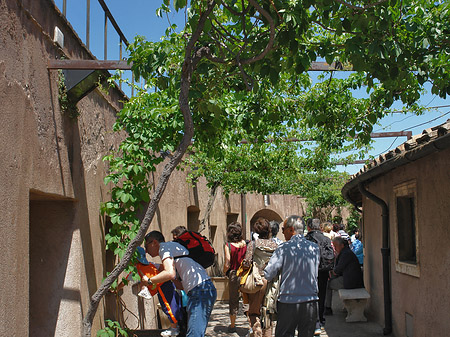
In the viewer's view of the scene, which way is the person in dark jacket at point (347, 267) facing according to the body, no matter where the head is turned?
to the viewer's left

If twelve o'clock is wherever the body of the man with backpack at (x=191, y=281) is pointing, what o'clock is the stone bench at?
The stone bench is roughly at 4 o'clock from the man with backpack.

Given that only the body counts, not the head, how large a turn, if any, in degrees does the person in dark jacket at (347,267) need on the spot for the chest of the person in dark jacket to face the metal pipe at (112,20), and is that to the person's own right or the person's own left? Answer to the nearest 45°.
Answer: approximately 45° to the person's own left

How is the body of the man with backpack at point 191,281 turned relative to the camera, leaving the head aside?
to the viewer's left

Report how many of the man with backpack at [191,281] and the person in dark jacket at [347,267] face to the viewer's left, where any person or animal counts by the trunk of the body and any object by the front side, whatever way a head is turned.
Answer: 2

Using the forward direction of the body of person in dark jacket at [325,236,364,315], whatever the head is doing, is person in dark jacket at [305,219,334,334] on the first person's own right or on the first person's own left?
on the first person's own left

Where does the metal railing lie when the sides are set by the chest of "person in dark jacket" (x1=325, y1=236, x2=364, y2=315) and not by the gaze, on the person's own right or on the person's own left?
on the person's own left
